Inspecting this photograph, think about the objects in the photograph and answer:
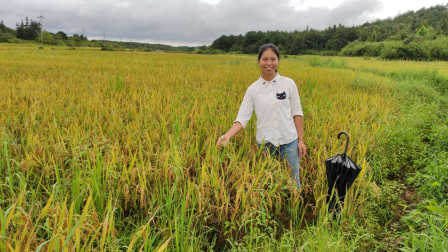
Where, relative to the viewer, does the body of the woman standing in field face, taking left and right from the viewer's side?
facing the viewer
